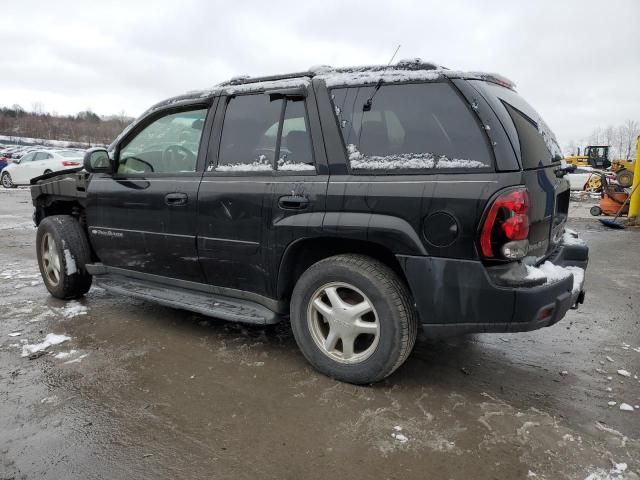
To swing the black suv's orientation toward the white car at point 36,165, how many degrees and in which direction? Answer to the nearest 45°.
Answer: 0° — it already faces it

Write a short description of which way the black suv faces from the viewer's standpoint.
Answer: facing away from the viewer and to the left of the viewer

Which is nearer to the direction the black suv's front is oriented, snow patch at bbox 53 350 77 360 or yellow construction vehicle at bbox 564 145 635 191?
the snow patch

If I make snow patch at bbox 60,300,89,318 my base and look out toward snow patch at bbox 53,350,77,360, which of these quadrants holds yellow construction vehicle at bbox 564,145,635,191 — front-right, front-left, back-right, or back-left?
back-left

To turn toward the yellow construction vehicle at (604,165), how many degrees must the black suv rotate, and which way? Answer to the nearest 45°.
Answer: approximately 90° to its right
